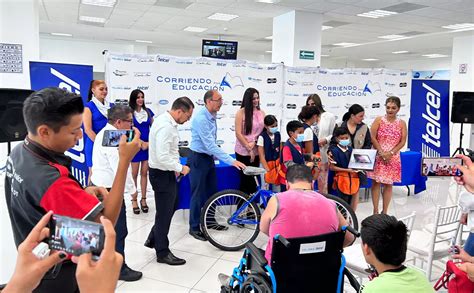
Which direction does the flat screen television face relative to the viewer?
toward the camera

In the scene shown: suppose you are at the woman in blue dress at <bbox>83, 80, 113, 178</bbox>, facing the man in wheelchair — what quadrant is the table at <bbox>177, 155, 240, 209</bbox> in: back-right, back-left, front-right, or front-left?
front-left

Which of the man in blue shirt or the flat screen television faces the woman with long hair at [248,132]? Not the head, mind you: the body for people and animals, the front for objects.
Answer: the flat screen television

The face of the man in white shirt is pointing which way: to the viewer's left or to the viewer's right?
to the viewer's right

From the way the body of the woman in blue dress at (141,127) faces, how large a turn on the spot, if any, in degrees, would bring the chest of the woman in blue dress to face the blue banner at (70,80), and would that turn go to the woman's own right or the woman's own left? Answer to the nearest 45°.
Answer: approximately 90° to the woman's own right

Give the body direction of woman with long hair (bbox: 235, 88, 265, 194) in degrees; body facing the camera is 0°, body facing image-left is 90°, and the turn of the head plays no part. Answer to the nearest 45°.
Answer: approximately 315°

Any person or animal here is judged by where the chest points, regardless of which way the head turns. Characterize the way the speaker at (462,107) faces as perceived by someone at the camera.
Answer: facing the viewer

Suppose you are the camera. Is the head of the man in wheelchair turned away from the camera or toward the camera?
away from the camera

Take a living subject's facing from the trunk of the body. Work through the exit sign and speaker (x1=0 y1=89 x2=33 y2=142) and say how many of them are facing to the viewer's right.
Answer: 0

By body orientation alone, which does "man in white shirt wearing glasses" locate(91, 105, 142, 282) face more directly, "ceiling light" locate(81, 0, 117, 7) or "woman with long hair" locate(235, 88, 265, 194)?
the woman with long hair

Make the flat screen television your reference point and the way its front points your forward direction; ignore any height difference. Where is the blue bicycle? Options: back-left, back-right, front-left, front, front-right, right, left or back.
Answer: front

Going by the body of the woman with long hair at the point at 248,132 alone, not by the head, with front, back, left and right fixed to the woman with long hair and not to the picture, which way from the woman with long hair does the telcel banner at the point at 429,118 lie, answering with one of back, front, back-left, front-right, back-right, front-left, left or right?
left

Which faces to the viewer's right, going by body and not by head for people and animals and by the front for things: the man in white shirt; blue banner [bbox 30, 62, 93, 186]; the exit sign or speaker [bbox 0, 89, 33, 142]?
the man in white shirt

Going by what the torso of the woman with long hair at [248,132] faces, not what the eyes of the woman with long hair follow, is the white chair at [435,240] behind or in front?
in front

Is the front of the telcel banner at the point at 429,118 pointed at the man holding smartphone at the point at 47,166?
yes
